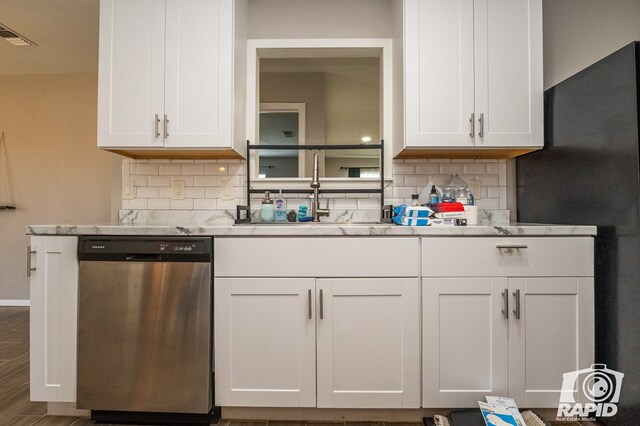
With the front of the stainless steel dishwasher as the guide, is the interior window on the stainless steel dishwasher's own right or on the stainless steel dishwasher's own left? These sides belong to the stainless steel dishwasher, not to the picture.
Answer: on the stainless steel dishwasher's own left

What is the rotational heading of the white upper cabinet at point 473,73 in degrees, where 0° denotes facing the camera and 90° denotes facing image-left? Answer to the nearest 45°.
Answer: approximately 0°

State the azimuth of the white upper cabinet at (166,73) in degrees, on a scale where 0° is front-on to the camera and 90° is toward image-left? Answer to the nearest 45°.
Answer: approximately 0°
